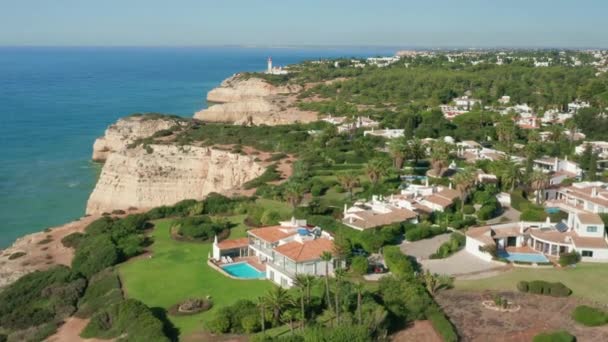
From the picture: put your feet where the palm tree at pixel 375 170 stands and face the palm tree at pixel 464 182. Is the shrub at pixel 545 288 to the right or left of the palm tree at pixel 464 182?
right

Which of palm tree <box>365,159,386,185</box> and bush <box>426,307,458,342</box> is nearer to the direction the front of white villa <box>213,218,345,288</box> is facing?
the bush

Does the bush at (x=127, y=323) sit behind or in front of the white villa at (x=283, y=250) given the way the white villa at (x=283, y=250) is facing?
in front

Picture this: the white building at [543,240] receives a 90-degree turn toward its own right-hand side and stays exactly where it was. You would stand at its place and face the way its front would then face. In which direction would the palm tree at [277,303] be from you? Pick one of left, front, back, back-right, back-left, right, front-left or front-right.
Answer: front-left

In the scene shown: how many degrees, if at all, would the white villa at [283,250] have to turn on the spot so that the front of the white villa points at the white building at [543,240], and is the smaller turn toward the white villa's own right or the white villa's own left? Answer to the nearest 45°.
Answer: approximately 135° to the white villa's own left

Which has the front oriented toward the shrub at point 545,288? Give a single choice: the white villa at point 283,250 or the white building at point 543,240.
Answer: the white building

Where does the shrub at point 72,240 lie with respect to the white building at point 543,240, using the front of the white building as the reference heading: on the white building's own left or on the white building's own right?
on the white building's own right

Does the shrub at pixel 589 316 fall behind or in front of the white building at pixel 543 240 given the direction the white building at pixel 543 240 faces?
in front

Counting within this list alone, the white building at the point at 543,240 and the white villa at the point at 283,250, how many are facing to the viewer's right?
0

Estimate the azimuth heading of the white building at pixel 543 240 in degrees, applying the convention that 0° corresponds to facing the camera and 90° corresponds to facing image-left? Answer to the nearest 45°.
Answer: approximately 0°

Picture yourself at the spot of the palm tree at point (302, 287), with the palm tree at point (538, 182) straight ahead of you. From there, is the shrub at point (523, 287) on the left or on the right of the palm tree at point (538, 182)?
right

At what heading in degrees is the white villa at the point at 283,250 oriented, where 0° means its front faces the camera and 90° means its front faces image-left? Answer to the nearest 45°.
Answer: approximately 45°

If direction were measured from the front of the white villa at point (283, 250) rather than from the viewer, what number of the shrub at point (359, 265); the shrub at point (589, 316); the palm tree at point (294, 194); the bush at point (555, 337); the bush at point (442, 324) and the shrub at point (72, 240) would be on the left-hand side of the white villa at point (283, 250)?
4

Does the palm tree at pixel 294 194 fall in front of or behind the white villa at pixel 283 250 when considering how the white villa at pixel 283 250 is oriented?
behind

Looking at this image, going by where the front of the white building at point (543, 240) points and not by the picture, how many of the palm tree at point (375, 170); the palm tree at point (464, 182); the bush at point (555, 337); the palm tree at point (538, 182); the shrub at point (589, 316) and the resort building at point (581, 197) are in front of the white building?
2
